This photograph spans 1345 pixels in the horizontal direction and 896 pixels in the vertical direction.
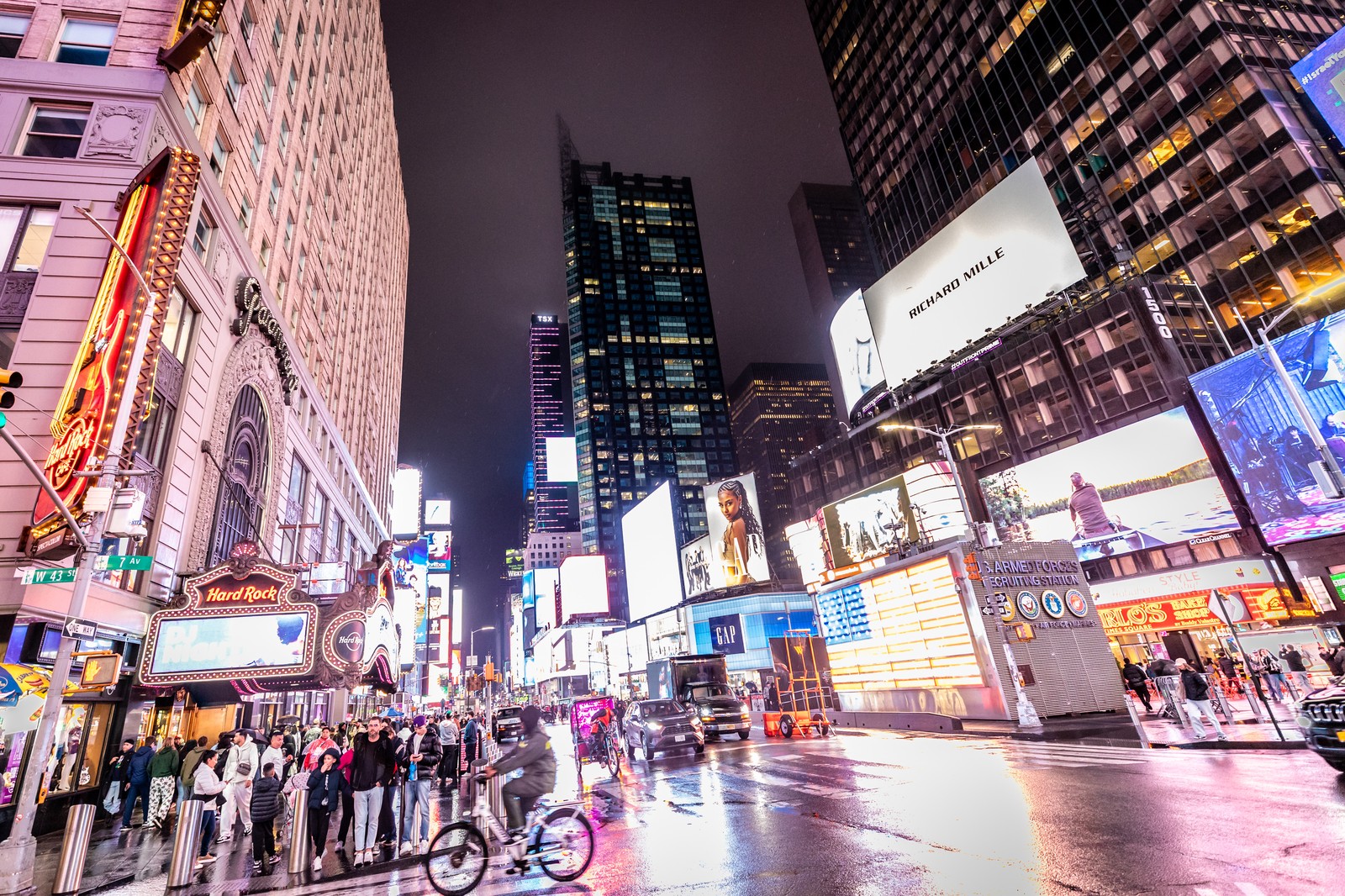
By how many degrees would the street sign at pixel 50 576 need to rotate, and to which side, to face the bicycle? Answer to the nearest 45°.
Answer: approximately 45° to its left

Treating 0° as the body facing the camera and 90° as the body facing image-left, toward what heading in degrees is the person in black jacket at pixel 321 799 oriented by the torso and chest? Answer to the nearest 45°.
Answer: approximately 0°

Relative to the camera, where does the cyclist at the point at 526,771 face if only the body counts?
to the viewer's left

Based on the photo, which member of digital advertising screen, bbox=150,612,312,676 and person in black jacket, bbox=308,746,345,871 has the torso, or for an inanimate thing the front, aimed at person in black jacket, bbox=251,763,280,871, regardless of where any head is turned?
the digital advertising screen

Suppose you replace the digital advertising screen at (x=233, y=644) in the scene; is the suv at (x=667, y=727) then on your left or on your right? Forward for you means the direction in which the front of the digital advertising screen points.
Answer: on your left

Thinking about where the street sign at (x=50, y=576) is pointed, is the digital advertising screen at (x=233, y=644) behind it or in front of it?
behind

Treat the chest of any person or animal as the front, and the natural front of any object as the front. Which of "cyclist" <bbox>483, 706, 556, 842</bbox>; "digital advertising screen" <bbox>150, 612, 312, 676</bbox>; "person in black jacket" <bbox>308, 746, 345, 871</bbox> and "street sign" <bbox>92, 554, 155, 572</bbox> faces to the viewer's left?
the cyclist

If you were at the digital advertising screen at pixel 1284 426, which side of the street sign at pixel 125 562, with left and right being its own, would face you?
left

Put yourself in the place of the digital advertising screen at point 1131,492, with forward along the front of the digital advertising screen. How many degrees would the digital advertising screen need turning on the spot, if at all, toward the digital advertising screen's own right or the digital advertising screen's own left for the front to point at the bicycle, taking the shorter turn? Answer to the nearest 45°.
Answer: approximately 45° to the digital advertising screen's own left

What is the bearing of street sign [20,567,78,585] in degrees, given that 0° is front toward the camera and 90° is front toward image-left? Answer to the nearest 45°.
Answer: approximately 0°

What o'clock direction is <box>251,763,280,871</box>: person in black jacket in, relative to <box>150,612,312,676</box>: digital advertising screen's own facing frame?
The person in black jacket is roughly at 12 o'clock from the digital advertising screen.
